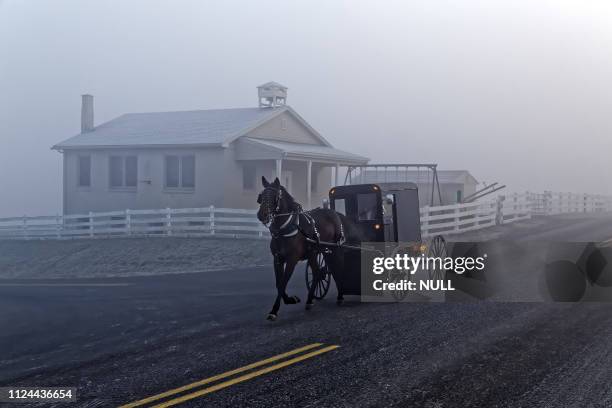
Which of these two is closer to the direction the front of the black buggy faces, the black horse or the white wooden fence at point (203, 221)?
the black horse

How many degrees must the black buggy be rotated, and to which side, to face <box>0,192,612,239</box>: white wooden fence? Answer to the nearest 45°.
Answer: approximately 90° to its right

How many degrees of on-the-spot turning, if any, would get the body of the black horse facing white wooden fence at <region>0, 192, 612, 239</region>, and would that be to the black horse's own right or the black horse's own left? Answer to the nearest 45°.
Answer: approximately 135° to the black horse's own right

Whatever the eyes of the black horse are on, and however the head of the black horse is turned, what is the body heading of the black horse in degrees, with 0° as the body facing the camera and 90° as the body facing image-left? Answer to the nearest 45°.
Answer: approximately 45°

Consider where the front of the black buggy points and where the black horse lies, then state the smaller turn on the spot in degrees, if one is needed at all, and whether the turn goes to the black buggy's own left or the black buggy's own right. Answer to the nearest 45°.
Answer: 0° — it already faces it

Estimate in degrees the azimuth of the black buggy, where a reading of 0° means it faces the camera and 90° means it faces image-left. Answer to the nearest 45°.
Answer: approximately 45°

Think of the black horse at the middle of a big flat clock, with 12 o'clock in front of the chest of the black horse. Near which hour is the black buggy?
The black buggy is roughly at 6 o'clock from the black horse.
